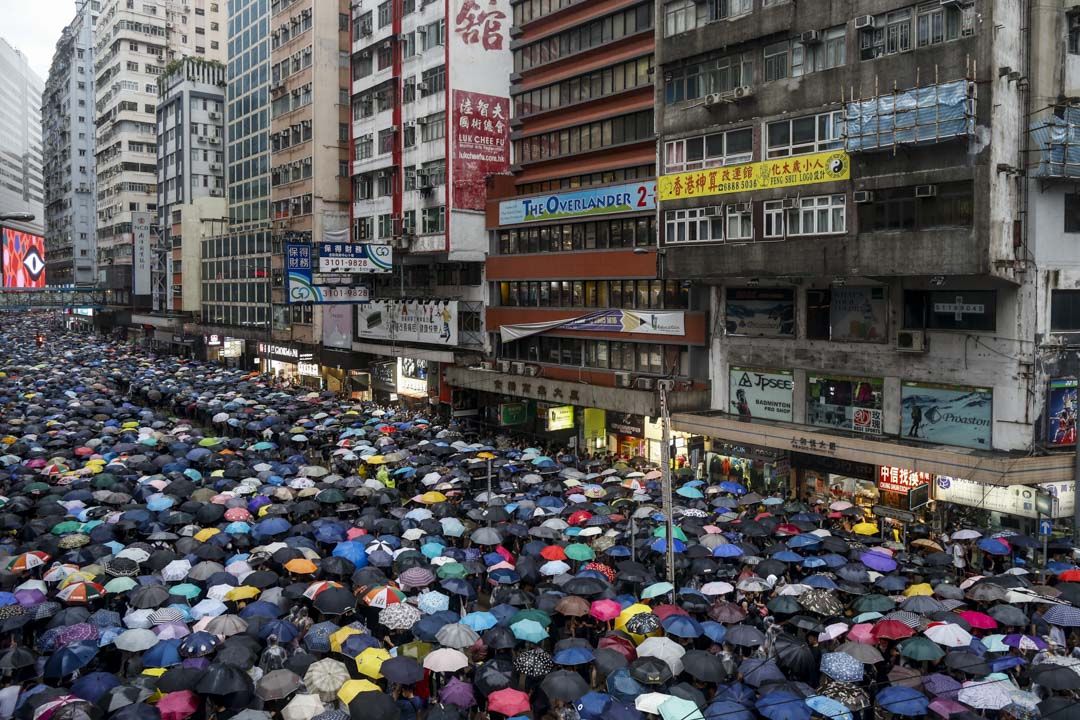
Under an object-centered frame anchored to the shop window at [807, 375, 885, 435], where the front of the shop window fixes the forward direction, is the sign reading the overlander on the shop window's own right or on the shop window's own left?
on the shop window's own right

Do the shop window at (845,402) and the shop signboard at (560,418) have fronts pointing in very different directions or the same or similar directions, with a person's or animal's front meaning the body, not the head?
same or similar directions

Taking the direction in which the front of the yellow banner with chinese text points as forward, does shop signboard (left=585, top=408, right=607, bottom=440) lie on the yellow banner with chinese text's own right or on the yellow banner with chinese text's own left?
on the yellow banner with chinese text's own right

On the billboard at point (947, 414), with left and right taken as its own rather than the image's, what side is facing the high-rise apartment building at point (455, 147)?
right

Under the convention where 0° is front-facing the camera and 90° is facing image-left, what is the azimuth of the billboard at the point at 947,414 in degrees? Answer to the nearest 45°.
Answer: approximately 45°

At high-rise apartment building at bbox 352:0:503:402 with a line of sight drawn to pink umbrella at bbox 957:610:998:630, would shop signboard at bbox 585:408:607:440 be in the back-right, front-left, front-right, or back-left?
front-left

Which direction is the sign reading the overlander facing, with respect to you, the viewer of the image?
facing the viewer and to the left of the viewer

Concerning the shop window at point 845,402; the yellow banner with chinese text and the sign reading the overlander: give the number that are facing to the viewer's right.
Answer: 0

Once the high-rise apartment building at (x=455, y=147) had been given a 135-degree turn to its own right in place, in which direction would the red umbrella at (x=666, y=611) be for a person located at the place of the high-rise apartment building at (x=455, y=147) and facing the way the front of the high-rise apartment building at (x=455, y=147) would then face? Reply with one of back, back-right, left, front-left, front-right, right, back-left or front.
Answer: back

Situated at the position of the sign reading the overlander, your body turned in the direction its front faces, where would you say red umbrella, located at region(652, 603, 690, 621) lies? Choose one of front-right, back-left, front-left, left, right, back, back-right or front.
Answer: front-left

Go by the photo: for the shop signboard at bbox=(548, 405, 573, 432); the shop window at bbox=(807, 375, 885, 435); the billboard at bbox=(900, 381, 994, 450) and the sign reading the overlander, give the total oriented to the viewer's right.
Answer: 0

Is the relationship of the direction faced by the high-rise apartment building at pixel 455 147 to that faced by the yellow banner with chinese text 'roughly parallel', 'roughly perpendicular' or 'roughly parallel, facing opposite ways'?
roughly parallel
